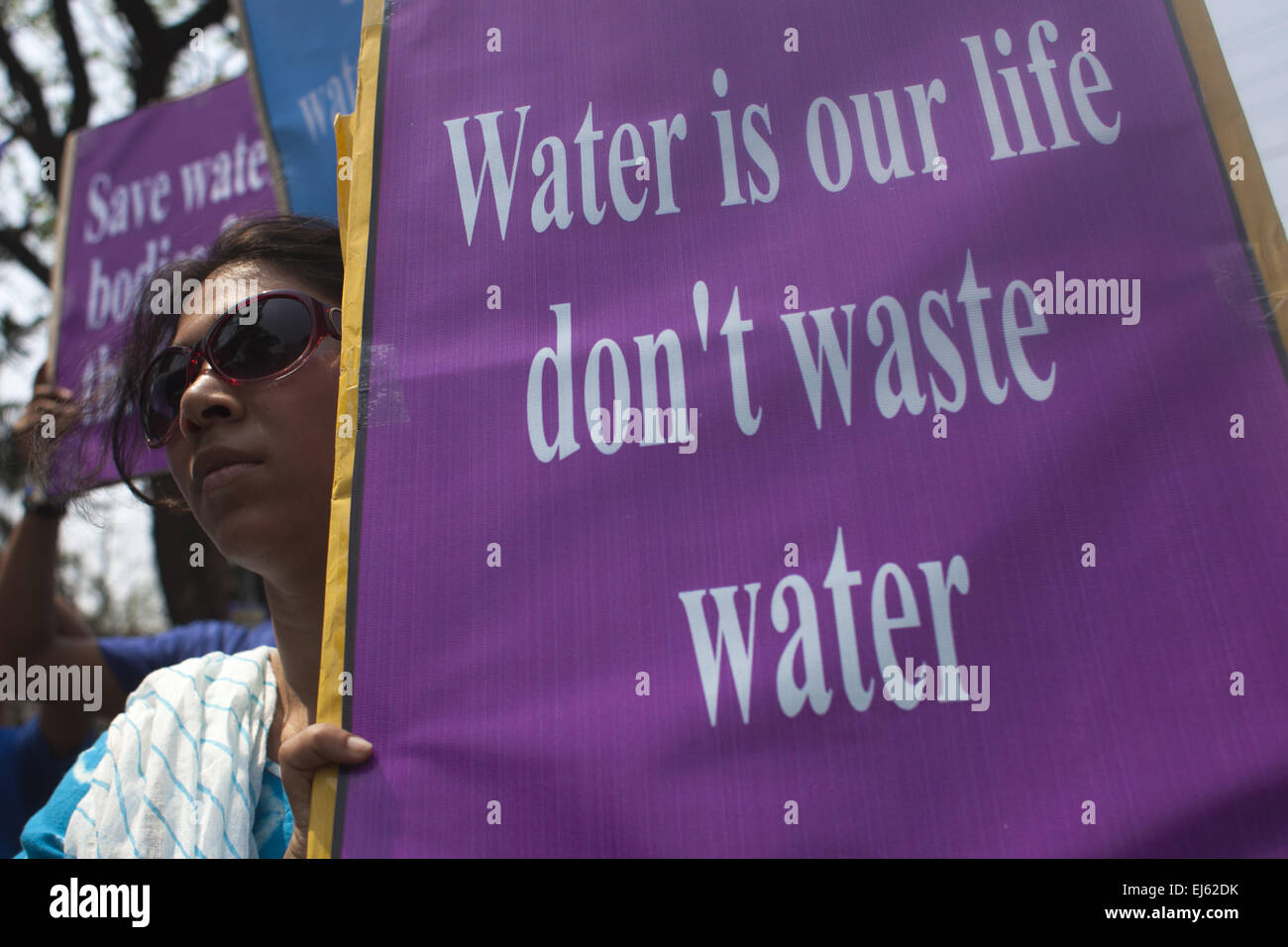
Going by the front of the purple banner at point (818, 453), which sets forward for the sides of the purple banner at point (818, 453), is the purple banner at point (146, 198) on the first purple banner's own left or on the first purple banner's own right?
on the first purple banner's own right

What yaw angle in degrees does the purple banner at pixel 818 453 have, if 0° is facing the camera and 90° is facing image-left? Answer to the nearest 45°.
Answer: approximately 0°

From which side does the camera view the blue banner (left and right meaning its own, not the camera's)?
front

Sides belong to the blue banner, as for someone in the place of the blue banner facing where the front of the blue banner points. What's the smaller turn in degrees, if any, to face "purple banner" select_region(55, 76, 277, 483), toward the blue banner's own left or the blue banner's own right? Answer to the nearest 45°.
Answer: approximately 135° to the blue banner's own right

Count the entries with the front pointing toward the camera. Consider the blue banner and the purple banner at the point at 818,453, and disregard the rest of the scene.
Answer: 2
